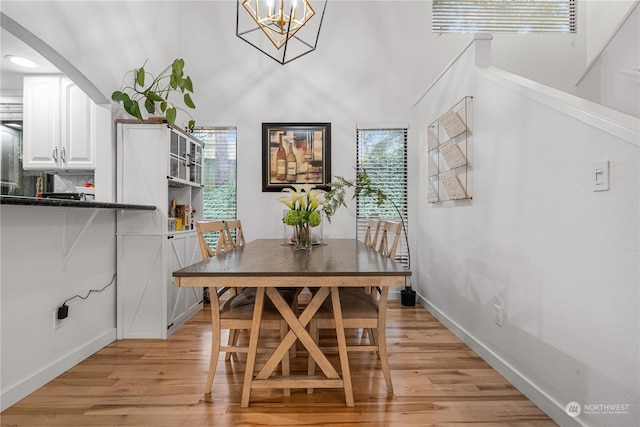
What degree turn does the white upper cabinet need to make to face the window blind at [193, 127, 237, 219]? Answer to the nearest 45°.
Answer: approximately 90° to its left

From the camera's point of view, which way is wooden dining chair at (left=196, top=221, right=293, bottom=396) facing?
to the viewer's right

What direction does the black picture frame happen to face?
toward the camera

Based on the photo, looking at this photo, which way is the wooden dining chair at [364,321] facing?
to the viewer's left

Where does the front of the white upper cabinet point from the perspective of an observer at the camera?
facing the viewer

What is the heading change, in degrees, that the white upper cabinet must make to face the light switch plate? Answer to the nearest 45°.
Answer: approximately 45° to its left

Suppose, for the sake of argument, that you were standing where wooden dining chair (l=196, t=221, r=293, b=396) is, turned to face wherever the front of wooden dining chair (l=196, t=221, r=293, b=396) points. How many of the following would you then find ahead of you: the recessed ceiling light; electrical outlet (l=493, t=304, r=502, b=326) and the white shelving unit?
1

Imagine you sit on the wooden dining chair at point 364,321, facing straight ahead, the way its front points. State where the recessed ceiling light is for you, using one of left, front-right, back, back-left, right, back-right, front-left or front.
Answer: front

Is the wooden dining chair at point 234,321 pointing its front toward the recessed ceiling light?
no

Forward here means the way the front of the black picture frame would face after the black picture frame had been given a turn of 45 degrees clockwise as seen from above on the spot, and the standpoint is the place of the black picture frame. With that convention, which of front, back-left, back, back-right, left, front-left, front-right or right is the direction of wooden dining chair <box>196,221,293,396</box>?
front-left

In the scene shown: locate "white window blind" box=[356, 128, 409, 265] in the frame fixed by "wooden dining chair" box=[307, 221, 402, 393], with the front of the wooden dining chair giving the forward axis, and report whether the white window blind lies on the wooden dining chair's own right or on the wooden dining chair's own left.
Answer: on the wooden dining chair's own right

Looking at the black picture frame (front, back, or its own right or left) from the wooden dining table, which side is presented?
front
